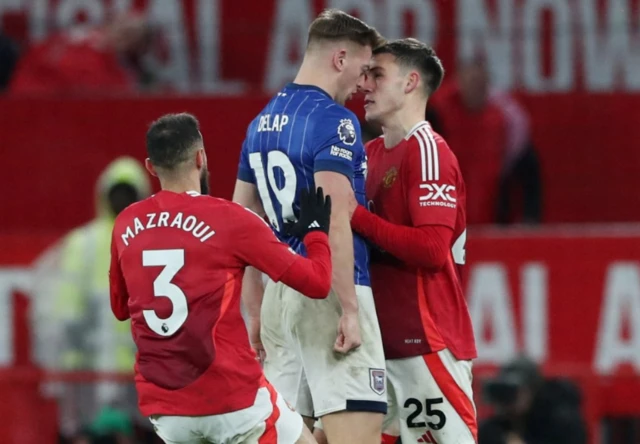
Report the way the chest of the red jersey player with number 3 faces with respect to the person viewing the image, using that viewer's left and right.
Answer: facing away from the viewer and to the right of the viewer

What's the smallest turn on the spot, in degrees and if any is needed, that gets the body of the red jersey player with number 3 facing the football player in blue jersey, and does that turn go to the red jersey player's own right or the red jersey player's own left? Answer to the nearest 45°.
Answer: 0° — they already face them

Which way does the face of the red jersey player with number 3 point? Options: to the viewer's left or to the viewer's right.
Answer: to the viewer's right

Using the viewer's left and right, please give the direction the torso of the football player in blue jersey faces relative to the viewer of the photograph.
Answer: facing away from the viewer and to the right of the viewer

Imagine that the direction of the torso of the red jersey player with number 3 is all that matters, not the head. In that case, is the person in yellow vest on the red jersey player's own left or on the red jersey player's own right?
on the red jersey player's own left

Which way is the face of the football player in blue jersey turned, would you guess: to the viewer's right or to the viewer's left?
to the viewer's right

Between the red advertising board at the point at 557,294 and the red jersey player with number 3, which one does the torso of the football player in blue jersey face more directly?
the red advertising board

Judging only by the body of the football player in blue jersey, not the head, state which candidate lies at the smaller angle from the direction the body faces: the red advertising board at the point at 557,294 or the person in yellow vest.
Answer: the red advertising board

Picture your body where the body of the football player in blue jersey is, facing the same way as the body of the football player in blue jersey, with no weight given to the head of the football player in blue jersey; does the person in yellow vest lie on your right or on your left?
on your left

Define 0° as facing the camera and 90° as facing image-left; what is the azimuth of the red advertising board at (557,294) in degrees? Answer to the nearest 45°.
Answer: approximately 0°

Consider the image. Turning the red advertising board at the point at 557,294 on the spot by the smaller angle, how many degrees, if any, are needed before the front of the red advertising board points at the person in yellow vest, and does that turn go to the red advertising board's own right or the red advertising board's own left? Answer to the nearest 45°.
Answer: approximately 90° to the red advertising board's own right
